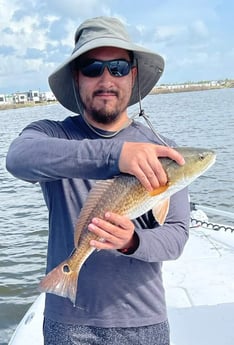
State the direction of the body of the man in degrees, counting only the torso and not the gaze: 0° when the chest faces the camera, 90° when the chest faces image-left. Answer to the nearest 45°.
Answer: approximately 0°
